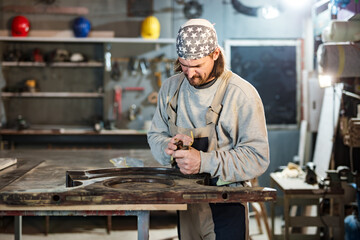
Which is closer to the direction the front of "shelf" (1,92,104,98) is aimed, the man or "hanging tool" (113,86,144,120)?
the man

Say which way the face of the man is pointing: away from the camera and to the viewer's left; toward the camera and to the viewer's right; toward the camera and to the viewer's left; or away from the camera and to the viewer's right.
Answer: toward the camera and to the viewer's left

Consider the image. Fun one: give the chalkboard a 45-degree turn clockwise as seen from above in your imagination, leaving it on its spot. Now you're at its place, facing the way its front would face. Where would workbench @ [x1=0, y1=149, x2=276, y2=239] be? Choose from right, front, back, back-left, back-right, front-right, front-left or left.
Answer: front-left

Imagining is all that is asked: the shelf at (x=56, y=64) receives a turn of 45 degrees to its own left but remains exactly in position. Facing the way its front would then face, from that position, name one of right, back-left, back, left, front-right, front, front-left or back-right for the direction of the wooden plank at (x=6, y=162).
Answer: front-right

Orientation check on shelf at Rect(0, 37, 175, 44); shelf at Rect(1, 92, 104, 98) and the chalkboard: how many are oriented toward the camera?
3

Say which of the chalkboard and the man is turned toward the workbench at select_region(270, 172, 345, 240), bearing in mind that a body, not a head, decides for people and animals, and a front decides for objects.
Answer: the chalkboard

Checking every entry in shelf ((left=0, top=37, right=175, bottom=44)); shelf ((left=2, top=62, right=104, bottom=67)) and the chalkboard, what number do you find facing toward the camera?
3

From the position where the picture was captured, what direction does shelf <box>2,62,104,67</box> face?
facing the viewer

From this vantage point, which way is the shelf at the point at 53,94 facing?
toward the camera

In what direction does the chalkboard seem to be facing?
toward the camera

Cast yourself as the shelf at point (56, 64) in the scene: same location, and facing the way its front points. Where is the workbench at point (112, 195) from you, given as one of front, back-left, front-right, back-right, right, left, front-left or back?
front

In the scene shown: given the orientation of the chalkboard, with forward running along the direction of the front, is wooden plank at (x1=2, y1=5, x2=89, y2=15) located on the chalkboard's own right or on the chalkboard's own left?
on the chalkboard's own right

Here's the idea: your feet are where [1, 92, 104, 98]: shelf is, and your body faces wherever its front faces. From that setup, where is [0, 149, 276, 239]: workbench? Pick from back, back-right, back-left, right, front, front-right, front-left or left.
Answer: front
